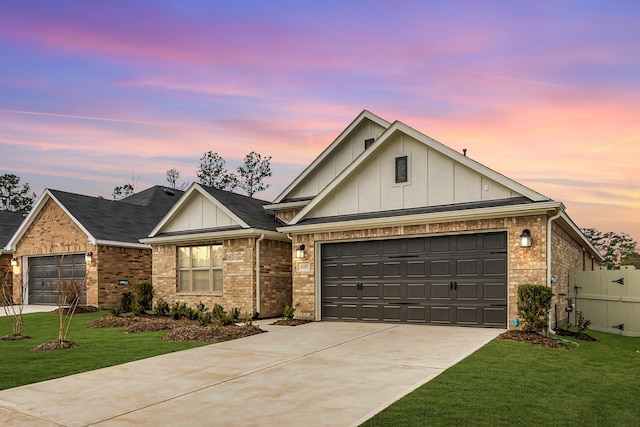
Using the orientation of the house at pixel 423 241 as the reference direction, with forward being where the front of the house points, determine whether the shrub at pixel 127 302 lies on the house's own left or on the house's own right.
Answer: on the house's own right

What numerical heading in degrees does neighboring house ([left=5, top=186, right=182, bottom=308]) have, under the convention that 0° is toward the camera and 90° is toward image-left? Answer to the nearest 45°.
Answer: approximately 45°

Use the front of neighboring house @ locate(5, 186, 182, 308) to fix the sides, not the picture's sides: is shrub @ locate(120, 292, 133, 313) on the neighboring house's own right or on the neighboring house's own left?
on the neighboring house's own left

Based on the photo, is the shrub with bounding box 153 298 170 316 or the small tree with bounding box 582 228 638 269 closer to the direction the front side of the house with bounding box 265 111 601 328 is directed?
the shrub

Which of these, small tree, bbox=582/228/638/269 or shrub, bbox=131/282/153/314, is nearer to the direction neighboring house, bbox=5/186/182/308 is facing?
the shrub

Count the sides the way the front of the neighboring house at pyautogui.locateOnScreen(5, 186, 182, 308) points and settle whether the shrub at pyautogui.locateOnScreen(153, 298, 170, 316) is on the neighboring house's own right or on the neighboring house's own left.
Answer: on the neighboring house's own left
